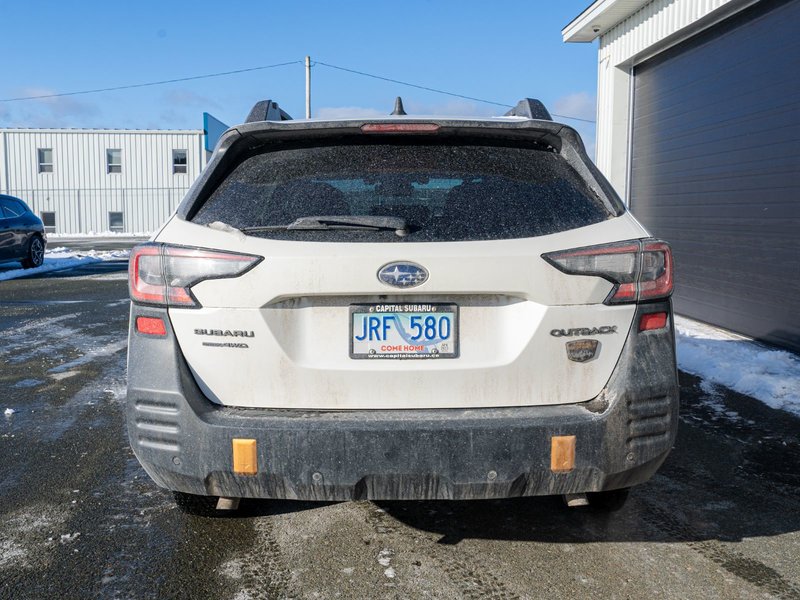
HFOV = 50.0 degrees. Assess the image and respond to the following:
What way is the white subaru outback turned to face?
away from the camera

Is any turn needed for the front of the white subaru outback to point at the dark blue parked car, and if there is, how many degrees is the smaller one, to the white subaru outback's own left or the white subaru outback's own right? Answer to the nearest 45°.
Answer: approximately 45° to the white subaru outback's own left

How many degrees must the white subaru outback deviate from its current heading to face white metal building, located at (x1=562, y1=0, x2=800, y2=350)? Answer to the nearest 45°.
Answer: approximately 45° to its right
